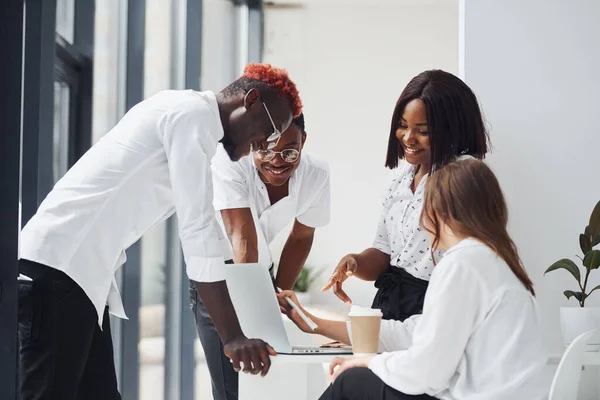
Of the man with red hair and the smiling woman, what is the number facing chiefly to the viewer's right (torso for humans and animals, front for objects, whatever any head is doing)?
1

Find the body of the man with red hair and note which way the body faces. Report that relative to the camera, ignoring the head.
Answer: to the viewer's right

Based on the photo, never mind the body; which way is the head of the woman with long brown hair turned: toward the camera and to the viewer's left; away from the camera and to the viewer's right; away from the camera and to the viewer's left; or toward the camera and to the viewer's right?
away from the camera and to the viewer's left

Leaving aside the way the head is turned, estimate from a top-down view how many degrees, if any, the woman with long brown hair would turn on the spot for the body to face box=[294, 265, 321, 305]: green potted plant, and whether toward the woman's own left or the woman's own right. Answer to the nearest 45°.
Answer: approximately 45° to the woman's own right

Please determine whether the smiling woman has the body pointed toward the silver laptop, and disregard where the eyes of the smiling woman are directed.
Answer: yes

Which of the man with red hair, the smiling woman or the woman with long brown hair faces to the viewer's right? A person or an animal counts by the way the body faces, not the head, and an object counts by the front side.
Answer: the man with red hair

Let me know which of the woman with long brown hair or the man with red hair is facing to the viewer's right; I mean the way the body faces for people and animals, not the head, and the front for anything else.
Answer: the man with red hair

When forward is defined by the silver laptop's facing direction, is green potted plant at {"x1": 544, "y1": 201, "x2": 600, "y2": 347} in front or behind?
in front

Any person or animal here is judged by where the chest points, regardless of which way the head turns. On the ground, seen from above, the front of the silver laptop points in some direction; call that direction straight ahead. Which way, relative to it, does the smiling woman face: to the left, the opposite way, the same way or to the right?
the opposite way

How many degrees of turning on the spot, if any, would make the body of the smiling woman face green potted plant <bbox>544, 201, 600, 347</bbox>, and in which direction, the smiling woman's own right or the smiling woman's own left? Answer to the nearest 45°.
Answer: approximately 180°

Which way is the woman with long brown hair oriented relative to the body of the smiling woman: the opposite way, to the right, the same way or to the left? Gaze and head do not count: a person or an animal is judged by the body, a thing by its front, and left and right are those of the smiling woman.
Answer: to the right

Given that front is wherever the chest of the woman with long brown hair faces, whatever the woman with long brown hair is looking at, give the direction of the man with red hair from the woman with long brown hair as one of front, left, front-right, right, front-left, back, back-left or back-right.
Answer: front-left

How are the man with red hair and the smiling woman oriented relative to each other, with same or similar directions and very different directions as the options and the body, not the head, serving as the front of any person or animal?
very different directions
